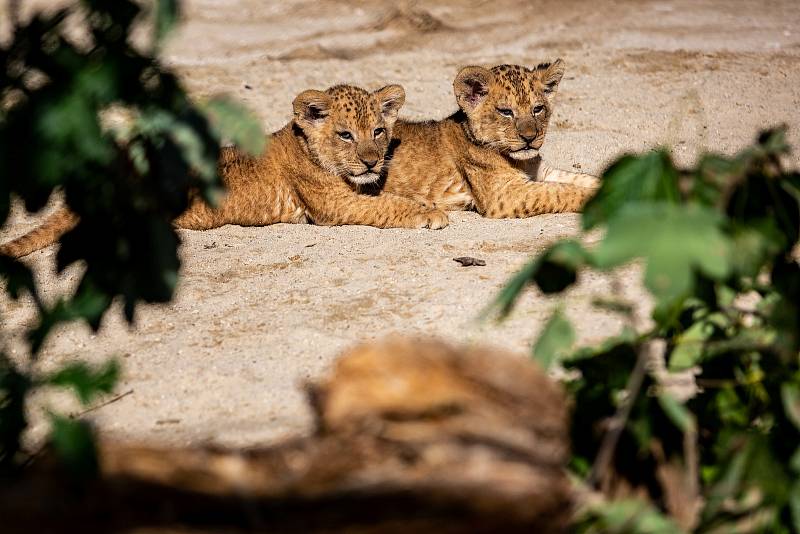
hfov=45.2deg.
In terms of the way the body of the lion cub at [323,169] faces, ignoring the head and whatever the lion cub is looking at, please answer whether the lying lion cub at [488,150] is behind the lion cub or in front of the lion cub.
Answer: in front

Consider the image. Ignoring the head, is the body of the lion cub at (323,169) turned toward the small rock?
no

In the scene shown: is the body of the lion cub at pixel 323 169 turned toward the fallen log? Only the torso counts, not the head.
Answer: no

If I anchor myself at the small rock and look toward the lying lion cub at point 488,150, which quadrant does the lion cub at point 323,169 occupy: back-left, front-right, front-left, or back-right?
front-left

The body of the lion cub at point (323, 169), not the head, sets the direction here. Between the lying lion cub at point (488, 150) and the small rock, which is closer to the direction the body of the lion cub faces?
the lying lion cub

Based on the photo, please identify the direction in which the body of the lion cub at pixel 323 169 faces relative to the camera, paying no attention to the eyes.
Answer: to the viewer's right

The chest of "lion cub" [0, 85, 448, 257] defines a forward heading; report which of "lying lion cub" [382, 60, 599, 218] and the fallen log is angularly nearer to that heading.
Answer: the lying lion cub

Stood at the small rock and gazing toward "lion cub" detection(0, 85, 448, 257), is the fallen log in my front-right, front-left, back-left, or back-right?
back-left
